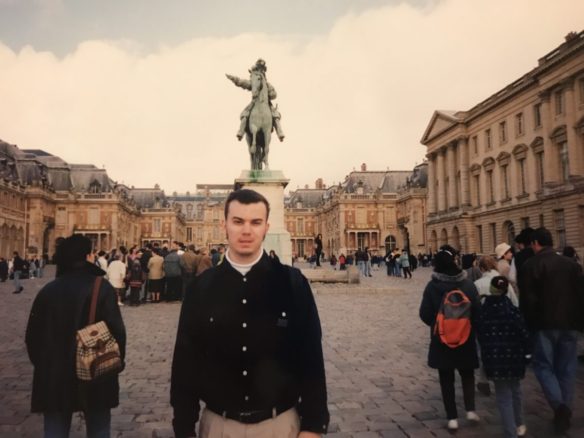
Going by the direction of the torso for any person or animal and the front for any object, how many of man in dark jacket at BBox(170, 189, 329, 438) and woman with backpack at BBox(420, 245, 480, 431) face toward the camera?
1

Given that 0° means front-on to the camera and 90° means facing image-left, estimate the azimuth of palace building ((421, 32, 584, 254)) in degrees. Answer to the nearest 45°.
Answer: approximately 45°

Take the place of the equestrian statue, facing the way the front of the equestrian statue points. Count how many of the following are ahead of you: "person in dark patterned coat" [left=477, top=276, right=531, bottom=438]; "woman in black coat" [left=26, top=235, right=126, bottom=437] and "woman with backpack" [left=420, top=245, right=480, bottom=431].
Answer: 3

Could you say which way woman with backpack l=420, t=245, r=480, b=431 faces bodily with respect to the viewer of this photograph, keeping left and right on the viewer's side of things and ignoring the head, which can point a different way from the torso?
facing away from the viewer

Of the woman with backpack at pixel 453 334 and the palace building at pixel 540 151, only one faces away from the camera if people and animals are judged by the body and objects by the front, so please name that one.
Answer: the woman with backpack

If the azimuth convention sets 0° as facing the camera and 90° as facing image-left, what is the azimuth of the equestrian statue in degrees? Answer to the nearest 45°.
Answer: approximately 0°

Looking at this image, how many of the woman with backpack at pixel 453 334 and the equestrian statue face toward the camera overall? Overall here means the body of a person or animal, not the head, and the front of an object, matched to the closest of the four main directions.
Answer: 1

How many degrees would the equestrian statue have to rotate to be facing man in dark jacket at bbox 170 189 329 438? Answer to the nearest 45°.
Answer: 0° — it already faces them

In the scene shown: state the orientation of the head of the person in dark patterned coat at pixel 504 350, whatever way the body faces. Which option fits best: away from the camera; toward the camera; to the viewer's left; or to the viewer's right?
away from the camera

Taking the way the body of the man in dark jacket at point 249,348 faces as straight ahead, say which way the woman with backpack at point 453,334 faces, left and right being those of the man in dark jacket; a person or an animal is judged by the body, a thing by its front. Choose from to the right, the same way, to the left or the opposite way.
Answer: the opposite way

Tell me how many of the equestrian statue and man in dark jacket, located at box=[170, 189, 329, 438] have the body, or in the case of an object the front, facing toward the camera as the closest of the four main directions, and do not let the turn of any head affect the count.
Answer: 2

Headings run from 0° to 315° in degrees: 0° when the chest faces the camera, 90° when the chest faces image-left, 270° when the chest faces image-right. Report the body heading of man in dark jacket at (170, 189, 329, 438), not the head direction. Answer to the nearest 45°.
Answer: approximately 0°
